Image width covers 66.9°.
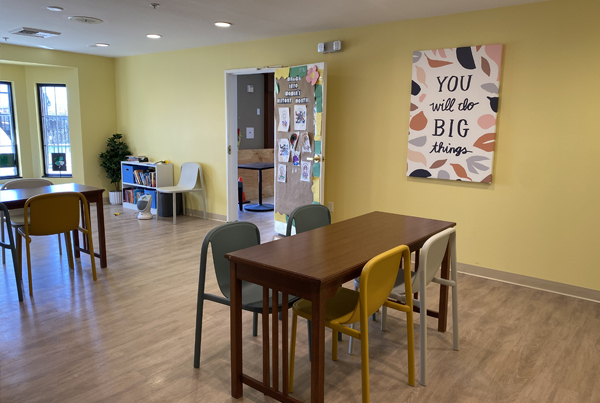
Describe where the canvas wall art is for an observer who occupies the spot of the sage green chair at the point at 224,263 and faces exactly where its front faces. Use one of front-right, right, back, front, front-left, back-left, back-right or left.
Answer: left

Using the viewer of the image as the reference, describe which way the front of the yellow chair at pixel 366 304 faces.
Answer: facing away from the viewer and to the left of the viewer

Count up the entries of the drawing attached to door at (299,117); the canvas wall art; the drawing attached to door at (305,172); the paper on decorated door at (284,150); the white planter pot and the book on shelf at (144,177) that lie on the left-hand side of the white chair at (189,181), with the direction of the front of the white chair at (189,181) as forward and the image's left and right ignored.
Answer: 4

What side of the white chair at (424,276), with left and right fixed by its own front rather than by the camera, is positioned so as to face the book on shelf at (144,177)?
front

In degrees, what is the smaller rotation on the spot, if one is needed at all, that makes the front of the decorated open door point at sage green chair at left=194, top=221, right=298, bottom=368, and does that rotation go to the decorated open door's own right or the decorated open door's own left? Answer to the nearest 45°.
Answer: approximately 45° to the decorated open door's own left

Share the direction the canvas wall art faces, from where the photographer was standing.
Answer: facing the viewer and to the left of the viewer

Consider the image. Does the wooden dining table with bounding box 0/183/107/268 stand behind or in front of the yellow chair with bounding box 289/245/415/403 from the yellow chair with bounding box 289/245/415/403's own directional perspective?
in front

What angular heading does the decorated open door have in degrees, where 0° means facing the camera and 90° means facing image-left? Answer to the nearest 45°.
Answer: approximately 45°

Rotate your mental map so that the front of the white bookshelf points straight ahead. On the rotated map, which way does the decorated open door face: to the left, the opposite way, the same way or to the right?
the same way

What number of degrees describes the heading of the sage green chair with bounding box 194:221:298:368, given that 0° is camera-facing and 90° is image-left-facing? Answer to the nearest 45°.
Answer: approximately 315°

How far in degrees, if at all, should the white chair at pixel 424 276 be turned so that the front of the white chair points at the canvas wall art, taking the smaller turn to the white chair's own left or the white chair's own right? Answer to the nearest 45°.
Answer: approximately 45° to the white chair's own right

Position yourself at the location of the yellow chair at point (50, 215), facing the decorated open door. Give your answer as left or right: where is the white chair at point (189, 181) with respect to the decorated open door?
left

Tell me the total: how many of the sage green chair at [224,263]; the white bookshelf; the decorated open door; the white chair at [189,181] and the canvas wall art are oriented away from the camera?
0

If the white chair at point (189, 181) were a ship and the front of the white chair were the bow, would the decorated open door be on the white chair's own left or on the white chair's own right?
on the white chair's own left

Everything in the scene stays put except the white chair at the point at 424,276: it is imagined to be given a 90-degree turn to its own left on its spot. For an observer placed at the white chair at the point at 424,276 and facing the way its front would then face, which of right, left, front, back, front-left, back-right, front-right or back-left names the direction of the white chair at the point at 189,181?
right

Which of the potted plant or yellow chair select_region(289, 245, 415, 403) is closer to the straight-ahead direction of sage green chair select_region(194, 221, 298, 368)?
the yellow chair

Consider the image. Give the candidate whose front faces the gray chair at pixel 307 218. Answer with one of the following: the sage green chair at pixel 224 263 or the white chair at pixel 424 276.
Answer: the white chair

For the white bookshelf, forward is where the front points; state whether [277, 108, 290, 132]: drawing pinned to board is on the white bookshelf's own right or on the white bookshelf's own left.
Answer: on the white bookshelf's own left
